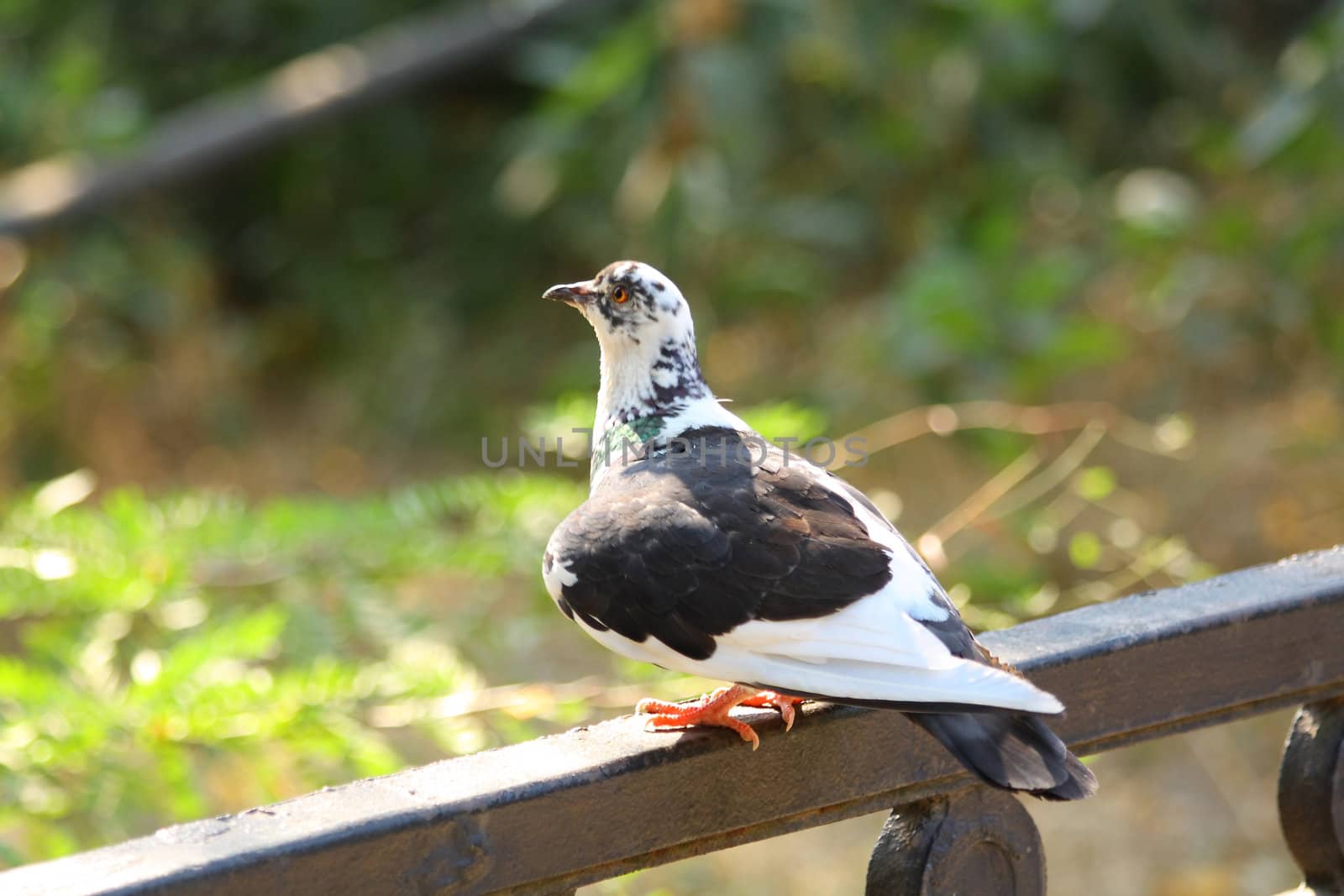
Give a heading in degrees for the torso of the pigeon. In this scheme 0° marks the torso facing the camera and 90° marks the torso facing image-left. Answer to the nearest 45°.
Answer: approximately 90°
